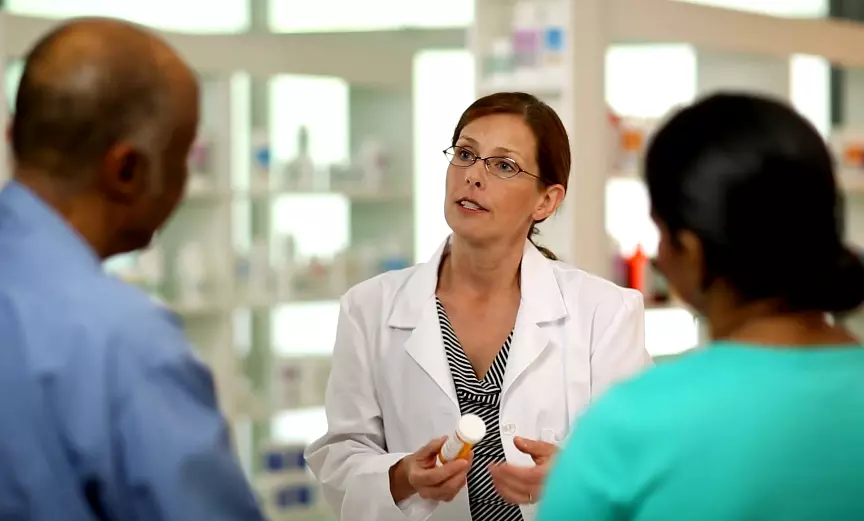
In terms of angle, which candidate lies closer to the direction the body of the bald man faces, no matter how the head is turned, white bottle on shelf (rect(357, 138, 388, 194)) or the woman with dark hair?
the white bottle on shelf

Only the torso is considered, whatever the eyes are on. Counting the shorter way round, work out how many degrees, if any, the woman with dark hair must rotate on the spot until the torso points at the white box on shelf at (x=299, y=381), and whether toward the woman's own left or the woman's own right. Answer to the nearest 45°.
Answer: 0° — they already face it

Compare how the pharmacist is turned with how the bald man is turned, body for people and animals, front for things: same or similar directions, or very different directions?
very different directions

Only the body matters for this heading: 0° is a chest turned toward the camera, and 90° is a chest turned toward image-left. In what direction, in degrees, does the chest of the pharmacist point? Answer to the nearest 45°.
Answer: approximately 0°

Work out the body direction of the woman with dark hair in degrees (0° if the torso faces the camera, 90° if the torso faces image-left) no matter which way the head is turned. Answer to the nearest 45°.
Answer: approximately 135°

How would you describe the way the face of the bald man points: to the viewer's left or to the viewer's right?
to the viewer's right

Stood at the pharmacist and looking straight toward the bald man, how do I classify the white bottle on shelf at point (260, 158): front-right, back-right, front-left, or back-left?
back-right

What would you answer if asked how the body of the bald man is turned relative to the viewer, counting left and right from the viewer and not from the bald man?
facing away from the viewer and to the right of the viewer

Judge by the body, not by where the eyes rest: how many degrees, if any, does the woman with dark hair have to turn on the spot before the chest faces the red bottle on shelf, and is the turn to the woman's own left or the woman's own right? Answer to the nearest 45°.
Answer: approximately 45° to the woman's own right

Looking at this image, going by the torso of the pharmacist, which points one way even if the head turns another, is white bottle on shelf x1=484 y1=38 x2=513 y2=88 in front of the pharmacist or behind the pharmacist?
behind

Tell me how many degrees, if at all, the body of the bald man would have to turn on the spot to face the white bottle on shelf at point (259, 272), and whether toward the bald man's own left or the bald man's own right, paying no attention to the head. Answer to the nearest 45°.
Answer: approximately 45° to the bald man's own left

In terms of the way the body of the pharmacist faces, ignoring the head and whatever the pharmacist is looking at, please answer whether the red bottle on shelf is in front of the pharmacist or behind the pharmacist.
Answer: behind

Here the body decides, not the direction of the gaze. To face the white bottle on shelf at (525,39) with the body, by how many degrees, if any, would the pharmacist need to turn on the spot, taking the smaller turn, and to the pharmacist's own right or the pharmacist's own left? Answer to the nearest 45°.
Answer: approximately 180°

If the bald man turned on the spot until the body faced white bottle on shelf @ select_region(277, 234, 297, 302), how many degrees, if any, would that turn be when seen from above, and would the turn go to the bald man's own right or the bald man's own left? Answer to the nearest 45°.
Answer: approximately 45° to the bald man's own left

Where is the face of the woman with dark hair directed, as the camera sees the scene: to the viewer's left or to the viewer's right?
to the viewer's left
